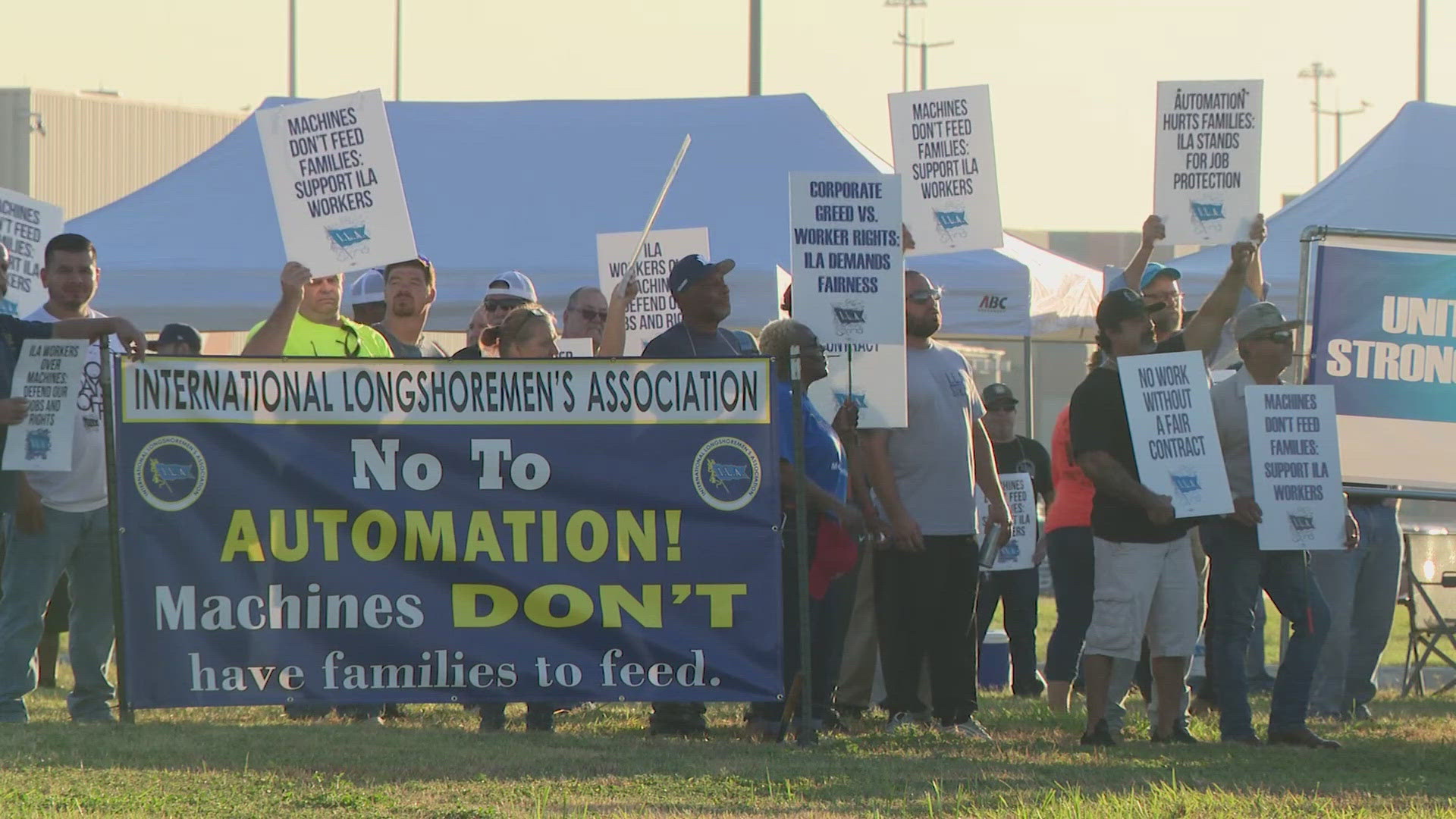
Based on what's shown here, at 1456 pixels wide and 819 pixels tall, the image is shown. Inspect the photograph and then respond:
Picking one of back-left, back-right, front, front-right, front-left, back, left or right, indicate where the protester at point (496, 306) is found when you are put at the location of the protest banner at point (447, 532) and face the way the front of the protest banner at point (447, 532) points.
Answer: back

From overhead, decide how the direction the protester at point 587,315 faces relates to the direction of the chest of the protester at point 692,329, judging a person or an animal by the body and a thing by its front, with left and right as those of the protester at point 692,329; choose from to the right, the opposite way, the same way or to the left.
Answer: the same way

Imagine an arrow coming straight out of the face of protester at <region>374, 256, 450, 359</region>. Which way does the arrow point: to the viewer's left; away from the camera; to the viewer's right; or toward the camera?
toward the camera

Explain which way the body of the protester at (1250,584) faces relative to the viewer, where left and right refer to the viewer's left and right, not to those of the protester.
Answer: facing the viewer and to the right of the viewer

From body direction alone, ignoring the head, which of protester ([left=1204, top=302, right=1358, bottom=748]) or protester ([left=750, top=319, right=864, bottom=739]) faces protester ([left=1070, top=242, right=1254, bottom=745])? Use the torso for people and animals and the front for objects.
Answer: protester ([left=750, top=319, right=864, bottom=739])

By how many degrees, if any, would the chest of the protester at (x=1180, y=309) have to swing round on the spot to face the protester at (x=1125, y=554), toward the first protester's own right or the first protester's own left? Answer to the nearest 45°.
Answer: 0° — they already face them

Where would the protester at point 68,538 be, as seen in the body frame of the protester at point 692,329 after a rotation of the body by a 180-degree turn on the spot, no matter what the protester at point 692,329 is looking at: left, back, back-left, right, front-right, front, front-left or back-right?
front-left

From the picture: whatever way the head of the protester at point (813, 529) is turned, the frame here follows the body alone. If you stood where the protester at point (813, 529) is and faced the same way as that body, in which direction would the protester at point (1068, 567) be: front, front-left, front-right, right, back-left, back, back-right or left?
front-left

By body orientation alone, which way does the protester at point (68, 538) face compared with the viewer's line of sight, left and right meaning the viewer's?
facing the viewer

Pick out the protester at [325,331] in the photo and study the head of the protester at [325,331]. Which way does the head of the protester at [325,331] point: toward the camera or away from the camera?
toward the camera

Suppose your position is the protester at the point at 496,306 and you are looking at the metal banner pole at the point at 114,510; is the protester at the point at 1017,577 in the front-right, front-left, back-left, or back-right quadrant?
back-left

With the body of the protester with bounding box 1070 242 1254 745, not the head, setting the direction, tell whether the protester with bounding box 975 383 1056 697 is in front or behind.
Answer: behind

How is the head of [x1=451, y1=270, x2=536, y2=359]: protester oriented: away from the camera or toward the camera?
toward the camera

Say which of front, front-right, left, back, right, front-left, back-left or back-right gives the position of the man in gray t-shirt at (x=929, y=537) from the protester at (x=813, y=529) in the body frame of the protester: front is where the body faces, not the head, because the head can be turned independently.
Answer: front-left

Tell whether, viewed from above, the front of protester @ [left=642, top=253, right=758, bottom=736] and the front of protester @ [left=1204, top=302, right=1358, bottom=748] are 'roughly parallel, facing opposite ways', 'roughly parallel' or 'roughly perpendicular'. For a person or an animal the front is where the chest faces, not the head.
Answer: roughly parallel

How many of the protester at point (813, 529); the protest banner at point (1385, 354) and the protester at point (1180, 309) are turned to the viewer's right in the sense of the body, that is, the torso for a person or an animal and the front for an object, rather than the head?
1

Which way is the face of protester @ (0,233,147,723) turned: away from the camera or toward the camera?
toward the camera

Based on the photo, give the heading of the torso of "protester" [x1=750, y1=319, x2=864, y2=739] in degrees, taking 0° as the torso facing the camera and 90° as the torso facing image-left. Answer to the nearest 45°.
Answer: approximately 270°
